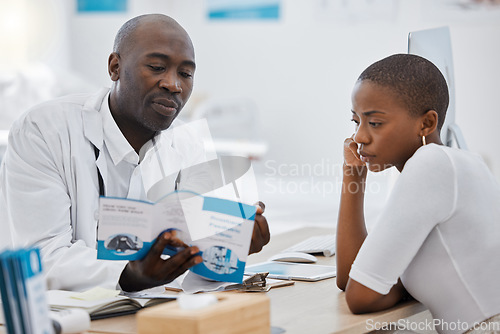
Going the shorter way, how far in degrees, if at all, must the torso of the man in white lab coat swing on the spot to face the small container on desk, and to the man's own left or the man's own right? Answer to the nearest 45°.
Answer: approximately 45° to the man's own right

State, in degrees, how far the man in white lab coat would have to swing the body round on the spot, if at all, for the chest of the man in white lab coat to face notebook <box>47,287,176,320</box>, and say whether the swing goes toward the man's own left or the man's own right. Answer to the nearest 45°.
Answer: approximately 45° to the man's own right

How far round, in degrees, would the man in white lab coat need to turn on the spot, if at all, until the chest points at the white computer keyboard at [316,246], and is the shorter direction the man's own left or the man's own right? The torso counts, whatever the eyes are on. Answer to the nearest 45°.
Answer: approximately 45° to the man's own left

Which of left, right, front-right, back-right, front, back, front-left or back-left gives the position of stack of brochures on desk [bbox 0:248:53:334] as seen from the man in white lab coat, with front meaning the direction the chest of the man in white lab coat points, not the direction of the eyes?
front-right

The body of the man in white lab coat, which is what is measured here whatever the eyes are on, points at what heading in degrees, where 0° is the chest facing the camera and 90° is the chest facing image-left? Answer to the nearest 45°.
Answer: approximately 315°

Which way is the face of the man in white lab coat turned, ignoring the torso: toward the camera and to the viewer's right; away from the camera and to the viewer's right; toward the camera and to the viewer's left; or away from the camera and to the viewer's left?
toward the camera and to the viewer's right
